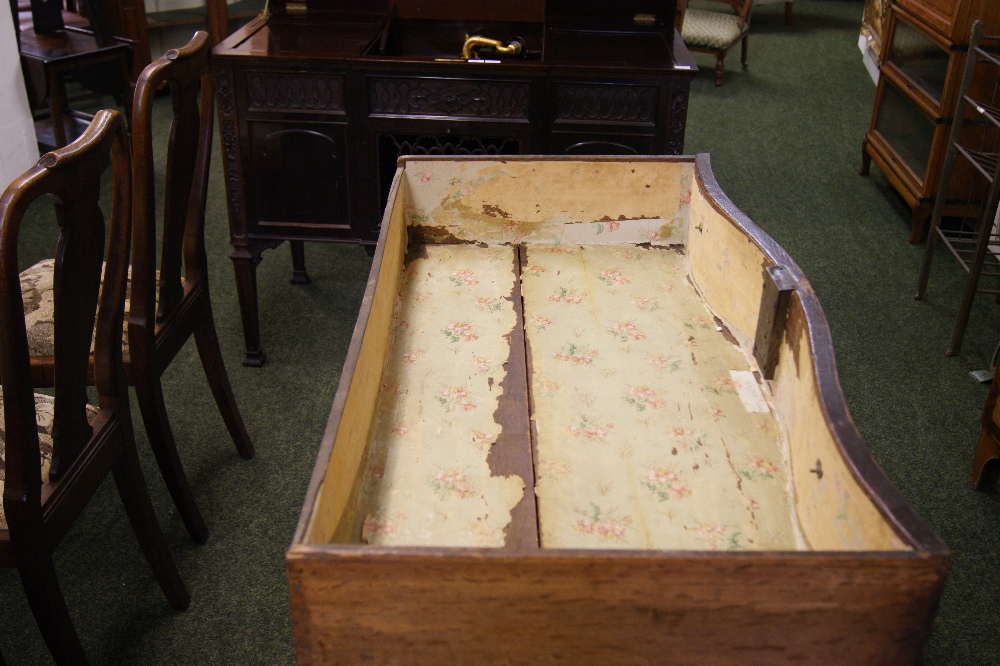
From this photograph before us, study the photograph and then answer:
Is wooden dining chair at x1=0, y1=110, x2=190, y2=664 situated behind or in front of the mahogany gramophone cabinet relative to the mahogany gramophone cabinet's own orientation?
in front

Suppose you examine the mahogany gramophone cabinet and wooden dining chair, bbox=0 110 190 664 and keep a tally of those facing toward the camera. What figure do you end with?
1

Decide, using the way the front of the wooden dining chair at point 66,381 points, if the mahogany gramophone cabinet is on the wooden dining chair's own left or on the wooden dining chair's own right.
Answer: on the wooden dining chair's own right

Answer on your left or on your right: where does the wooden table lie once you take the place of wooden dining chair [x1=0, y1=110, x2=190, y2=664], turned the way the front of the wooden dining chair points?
on your right

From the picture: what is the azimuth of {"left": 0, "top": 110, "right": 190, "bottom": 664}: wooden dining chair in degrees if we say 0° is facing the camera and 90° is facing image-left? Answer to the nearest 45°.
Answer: approximately 135°

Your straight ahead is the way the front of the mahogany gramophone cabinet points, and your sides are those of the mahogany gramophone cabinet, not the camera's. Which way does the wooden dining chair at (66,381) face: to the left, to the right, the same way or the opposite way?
to the right
